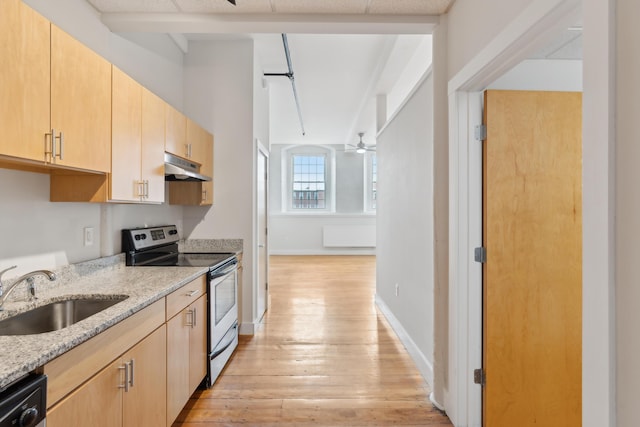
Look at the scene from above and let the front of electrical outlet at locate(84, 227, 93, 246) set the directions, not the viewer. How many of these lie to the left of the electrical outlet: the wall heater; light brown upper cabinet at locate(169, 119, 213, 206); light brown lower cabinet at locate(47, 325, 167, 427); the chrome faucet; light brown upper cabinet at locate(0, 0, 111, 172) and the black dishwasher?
2

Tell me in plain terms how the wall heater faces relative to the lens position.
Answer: facing the viewer

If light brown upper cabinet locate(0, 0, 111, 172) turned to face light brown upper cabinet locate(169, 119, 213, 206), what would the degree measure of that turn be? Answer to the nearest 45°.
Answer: approximately 90° to its left

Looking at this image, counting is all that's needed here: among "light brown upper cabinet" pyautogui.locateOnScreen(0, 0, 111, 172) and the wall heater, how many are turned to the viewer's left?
0

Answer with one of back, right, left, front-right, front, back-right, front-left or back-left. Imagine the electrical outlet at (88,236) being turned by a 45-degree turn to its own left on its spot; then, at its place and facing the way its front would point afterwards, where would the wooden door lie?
front-right

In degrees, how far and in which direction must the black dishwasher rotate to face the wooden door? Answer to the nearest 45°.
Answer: approximately 45° to its left

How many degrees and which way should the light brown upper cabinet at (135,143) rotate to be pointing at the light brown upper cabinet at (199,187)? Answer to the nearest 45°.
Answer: approximately 90° to its left

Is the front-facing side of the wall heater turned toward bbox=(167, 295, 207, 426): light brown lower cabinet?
yes

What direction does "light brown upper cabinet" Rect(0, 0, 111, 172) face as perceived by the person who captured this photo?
facing the viewer and to the right of the viewer

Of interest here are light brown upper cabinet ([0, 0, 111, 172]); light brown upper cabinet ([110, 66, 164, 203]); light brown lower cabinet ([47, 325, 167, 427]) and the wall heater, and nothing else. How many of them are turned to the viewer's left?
0
